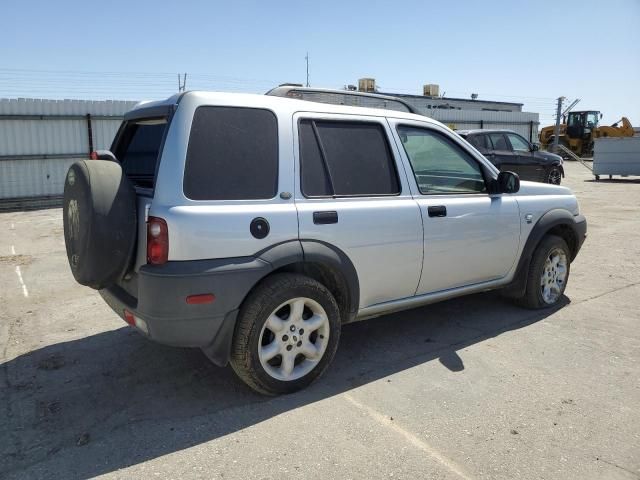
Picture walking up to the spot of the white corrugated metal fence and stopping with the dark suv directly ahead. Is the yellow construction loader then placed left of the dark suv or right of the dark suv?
left

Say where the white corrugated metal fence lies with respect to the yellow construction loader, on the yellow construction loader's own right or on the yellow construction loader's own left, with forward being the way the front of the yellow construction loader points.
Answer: on the yellow construction loader's own right

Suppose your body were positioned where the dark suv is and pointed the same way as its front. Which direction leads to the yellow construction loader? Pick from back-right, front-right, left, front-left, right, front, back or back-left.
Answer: left

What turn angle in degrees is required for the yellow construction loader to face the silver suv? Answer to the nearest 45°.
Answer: approximately 90° to its right

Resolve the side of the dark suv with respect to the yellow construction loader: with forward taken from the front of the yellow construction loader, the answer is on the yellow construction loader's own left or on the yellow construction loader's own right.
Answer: on the yellow construction loader's own right

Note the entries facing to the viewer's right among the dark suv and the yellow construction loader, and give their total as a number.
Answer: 2

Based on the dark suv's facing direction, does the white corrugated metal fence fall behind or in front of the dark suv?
behind

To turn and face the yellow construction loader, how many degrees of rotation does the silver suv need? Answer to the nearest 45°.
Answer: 0° — it already faces it

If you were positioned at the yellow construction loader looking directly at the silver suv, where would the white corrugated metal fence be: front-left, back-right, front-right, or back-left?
front-right

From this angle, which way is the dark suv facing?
to the viewer's right

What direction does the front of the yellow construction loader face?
to the viewer's right

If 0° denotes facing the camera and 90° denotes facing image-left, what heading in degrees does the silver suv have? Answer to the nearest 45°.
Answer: approximately 225°

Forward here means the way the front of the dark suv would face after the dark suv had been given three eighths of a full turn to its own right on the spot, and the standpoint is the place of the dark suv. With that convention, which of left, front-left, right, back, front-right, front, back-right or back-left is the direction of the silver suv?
front-left
